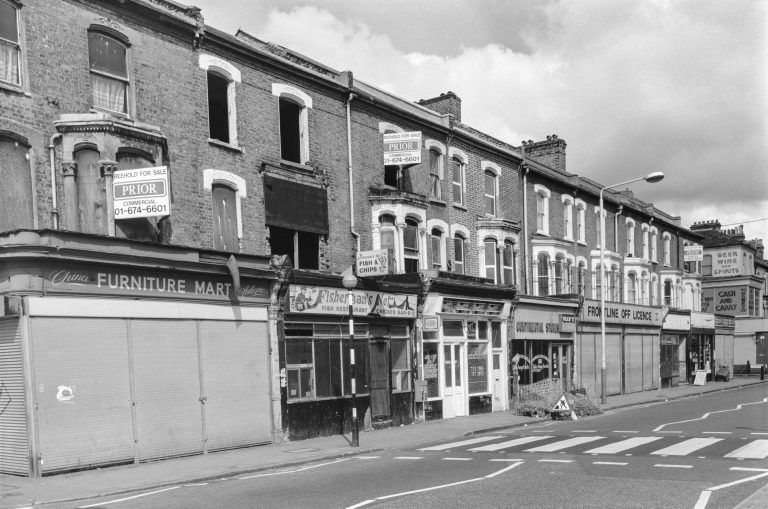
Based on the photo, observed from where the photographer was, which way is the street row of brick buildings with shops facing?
facing the viewer and to the right of the viewer

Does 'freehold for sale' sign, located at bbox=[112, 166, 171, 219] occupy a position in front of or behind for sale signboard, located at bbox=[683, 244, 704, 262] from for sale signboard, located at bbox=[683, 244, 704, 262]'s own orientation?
in front

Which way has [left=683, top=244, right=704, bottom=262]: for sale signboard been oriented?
toward the camera

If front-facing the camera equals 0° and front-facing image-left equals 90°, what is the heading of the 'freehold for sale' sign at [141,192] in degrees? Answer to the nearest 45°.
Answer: approximately 0°
